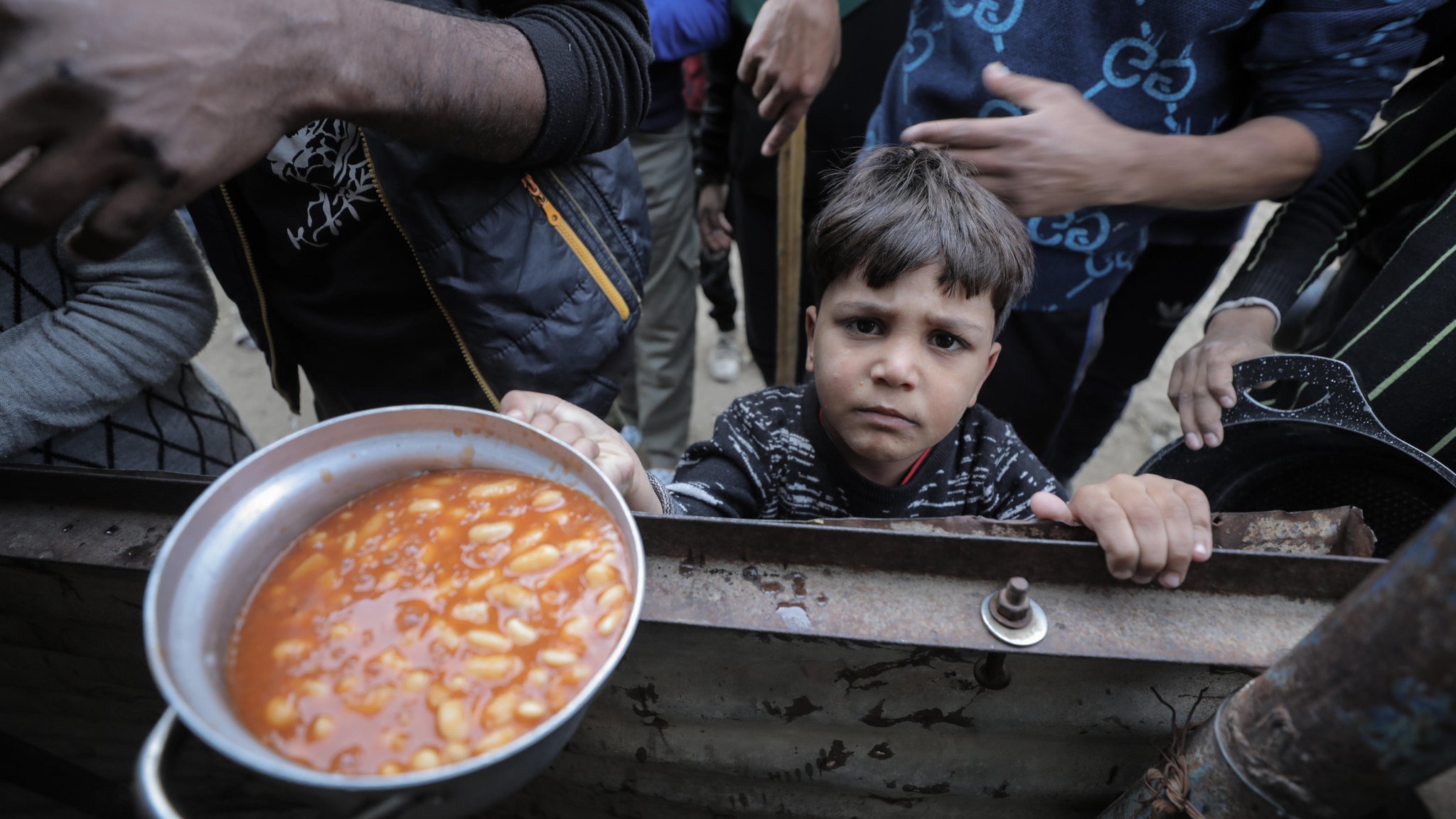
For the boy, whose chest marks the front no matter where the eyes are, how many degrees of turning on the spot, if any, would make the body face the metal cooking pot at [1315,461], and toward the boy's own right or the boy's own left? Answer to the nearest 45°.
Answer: approximately 90° to the boy's own left

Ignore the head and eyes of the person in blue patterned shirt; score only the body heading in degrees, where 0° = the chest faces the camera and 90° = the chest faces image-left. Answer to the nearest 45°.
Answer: approximately 45°

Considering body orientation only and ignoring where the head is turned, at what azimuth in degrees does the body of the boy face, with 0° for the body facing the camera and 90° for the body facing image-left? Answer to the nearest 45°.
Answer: approximately 0°

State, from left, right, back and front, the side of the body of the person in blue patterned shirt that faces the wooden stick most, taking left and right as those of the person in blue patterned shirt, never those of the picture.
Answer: right
